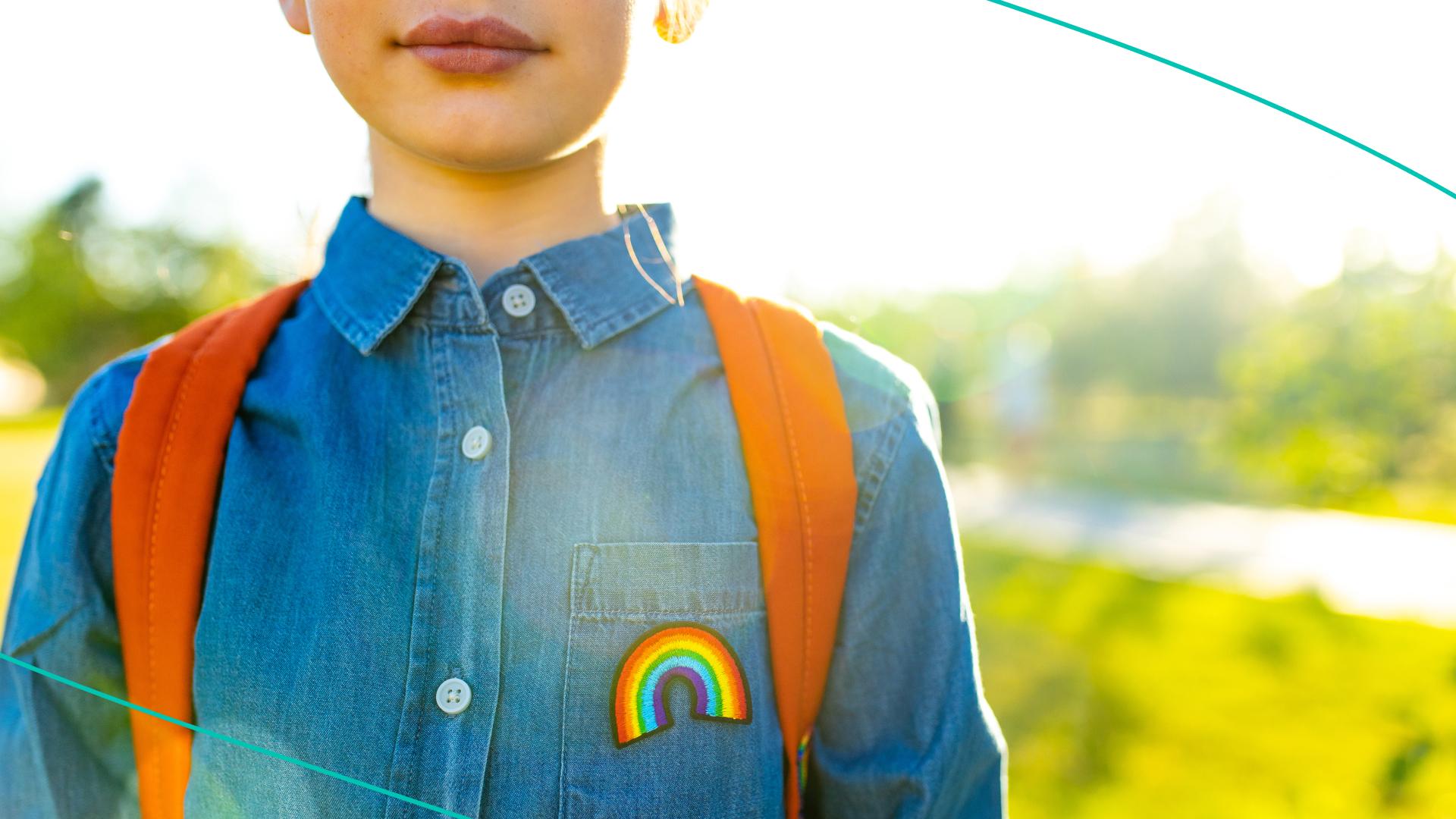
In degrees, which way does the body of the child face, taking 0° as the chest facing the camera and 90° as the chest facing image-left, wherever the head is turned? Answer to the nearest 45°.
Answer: approximately 0°
